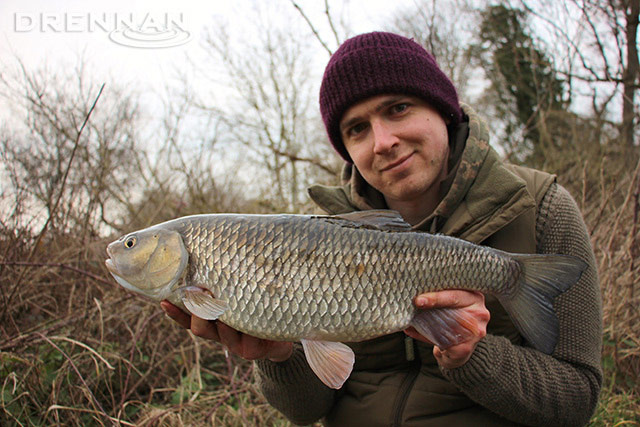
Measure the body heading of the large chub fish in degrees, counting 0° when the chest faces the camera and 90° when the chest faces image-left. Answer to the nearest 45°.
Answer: approximately 90°

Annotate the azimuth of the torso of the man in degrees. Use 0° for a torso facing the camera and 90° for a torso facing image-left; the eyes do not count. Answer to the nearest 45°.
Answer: approximately 45°
